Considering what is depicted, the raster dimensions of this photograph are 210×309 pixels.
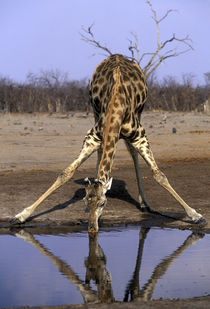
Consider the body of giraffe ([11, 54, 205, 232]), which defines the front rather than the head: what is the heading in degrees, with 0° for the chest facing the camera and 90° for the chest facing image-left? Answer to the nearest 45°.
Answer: approximately 0°
